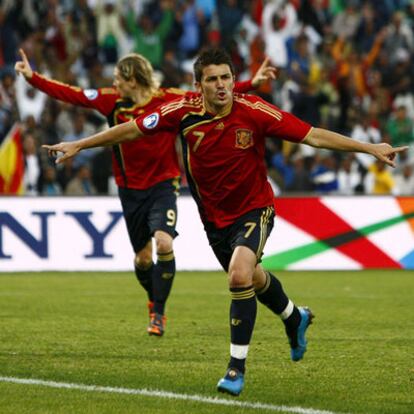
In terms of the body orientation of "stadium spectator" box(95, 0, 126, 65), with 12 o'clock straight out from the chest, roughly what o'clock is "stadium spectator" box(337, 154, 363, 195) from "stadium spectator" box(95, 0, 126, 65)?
"stadium spectator" box(337, 154, 363, 195) is roughly at 10 o'clock from "stadium spectator" box(95, 0, 126, 65).

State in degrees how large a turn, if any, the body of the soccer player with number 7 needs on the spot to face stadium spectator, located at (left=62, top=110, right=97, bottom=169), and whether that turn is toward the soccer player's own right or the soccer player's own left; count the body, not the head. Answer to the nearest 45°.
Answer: approximately 180°

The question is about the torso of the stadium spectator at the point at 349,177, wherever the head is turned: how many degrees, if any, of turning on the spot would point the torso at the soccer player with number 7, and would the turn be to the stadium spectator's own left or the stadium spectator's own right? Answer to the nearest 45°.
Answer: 0° — they already face them

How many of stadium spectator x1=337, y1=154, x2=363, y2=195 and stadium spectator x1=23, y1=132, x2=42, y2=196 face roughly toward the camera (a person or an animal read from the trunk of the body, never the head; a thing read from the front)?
2

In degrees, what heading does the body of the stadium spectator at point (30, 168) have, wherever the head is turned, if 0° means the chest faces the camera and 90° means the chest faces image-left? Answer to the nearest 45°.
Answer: approximately 0°

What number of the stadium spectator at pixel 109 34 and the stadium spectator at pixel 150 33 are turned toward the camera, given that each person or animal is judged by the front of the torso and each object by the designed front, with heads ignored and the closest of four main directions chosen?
2
